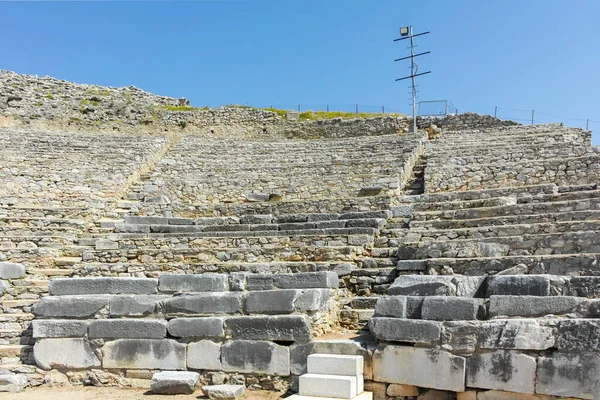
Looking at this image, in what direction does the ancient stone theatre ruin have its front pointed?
toward the camera
